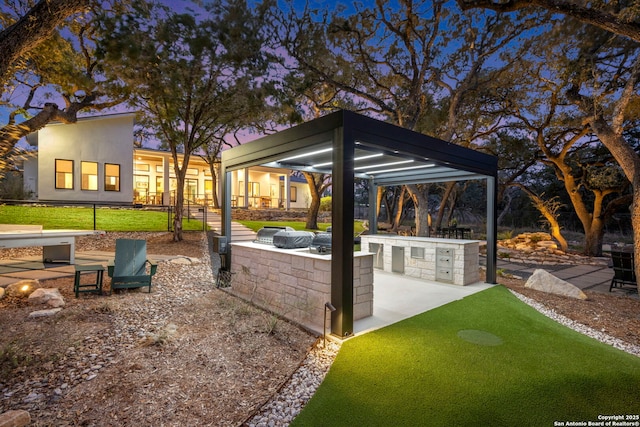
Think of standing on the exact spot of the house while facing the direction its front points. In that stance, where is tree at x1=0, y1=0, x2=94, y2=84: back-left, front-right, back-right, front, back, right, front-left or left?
front-right

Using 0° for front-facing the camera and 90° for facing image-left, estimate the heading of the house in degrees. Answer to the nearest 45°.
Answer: approximately 315°

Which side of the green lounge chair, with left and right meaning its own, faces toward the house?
back
